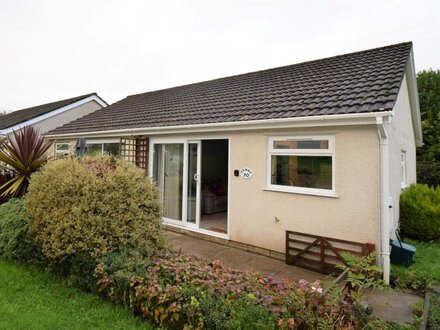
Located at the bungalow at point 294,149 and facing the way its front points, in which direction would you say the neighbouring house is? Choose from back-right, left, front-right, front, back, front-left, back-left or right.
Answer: right

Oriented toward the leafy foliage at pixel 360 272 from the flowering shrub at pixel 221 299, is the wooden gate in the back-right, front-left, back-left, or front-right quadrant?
front-left

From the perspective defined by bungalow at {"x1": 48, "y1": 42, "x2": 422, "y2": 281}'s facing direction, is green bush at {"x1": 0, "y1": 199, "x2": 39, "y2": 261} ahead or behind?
ahead

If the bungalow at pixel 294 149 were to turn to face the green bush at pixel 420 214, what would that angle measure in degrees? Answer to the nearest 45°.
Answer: approximately 135° to its left

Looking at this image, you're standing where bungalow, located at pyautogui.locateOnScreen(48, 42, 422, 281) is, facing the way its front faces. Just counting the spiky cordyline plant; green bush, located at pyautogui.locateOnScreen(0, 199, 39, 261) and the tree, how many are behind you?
1

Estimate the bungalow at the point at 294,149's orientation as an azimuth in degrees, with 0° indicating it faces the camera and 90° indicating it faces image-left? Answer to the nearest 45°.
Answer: approximately 45°
